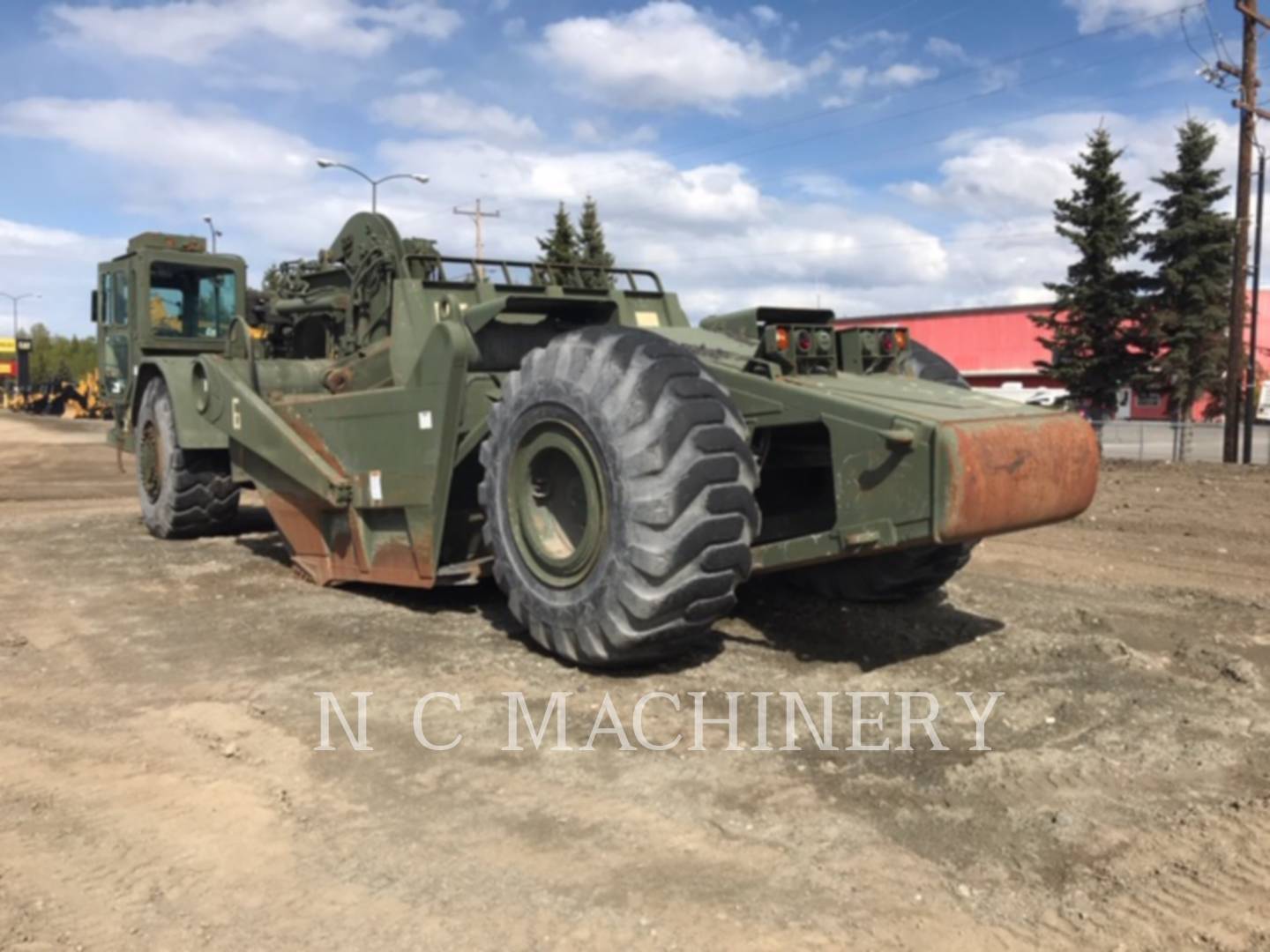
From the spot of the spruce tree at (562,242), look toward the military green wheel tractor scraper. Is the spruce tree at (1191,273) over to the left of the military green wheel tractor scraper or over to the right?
left

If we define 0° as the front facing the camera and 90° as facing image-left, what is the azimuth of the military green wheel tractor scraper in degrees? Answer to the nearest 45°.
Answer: approximately 135°

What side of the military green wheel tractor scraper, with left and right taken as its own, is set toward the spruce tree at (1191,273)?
right

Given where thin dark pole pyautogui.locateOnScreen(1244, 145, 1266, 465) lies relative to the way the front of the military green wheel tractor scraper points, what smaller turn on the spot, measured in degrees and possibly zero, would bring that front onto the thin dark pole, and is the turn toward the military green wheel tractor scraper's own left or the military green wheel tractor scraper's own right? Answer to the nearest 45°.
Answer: approximately 90° to the military green wheel tractor scraper's own right

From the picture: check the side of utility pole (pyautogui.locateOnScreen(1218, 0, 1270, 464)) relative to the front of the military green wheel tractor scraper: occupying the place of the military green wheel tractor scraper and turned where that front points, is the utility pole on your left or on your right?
on your right

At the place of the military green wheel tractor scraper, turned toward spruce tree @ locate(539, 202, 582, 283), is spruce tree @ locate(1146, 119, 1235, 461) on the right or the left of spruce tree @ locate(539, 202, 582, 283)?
right

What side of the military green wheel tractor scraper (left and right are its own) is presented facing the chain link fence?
right

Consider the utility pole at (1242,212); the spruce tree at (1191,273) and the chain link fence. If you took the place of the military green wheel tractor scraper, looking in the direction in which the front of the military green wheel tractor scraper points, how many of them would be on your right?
3

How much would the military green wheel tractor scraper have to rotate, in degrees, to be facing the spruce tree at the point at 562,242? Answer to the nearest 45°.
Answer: approximately 45° to its right

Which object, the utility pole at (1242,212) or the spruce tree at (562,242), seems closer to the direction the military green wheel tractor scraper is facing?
the spruce tree

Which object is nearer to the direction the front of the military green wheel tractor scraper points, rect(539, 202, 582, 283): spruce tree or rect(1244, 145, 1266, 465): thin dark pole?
the spruce tree

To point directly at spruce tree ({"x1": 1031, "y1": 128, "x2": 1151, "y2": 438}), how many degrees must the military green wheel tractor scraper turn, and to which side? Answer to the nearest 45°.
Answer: approximately 90° to its right
